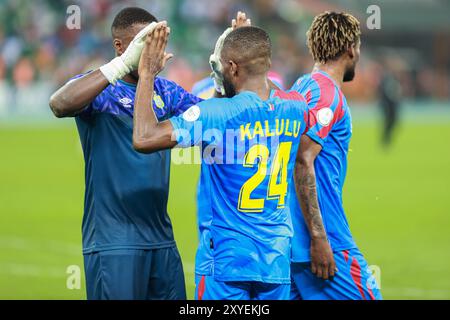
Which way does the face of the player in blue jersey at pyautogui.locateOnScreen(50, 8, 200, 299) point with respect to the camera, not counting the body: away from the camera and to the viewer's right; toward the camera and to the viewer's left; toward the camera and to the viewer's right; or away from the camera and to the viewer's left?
toward the camera and to the viewer's right

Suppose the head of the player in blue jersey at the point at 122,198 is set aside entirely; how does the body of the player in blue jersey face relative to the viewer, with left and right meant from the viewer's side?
facing the viewer and to the right of the viewer

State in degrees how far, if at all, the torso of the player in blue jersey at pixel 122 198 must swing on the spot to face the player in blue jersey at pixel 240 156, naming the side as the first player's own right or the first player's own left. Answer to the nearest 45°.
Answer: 0° — they already face them

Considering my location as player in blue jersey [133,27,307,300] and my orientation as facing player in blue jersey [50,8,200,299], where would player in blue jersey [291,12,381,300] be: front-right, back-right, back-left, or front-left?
back-right

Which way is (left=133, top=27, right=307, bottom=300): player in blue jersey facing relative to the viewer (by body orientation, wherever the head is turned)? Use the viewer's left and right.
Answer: facing away from the viewer and to the left of the viewer

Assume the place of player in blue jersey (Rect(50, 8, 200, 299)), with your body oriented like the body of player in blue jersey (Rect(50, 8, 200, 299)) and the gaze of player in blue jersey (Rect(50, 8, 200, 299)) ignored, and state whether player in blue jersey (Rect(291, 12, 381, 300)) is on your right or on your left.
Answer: on your left

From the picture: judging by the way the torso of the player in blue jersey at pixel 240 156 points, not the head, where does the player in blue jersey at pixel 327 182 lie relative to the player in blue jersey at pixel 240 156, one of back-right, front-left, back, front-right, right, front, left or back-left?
right

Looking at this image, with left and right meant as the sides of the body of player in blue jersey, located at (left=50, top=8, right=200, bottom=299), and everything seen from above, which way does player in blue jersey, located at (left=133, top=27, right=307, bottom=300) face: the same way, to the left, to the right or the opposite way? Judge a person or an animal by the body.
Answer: the opposite way

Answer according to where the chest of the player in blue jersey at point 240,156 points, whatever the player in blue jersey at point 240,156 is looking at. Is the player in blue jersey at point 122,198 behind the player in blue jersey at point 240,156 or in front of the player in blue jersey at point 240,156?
in front
